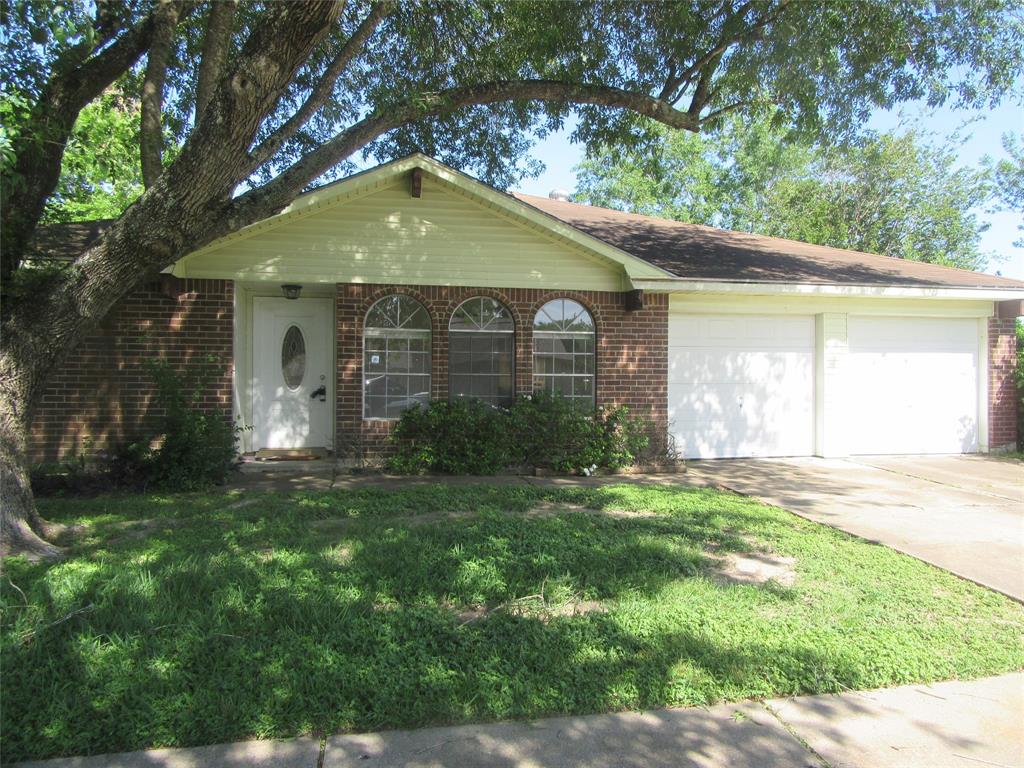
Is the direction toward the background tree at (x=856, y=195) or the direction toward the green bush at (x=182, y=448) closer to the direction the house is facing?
the green bush

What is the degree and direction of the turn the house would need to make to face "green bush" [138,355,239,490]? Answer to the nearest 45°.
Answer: approximately 45° to its right

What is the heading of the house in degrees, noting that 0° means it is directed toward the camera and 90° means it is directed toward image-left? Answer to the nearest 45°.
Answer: approximately 0°

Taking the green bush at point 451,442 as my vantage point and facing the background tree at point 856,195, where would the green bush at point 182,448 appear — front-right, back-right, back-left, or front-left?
back-left

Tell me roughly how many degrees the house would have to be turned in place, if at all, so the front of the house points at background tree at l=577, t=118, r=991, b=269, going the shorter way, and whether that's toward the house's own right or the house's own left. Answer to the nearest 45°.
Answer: approximately 135° to the house's own left
